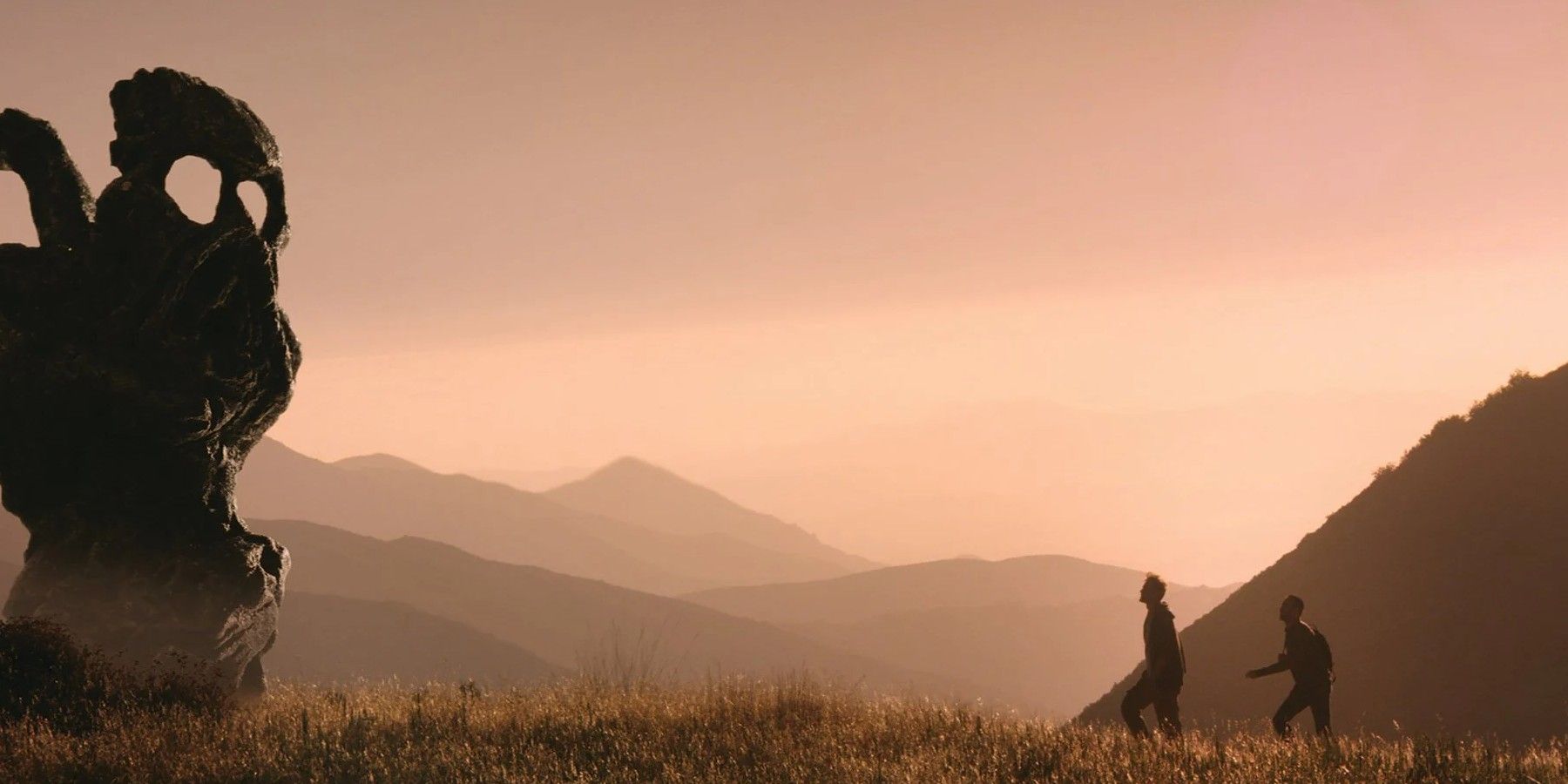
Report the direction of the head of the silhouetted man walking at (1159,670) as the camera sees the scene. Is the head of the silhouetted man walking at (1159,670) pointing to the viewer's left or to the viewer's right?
to the viewer's left

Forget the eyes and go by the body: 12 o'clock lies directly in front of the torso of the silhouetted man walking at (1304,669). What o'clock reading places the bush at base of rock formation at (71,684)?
The bush at base of rock formation is roughly at 11 o'clock from the silhouetted man walking.

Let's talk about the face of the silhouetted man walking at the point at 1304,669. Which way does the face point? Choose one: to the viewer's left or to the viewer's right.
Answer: to the viewer's left

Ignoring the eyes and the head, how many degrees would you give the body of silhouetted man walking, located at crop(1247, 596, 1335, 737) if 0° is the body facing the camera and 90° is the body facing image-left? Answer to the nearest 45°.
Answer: approximately 90°

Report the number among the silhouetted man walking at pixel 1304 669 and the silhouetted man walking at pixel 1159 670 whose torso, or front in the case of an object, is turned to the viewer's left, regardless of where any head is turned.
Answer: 2

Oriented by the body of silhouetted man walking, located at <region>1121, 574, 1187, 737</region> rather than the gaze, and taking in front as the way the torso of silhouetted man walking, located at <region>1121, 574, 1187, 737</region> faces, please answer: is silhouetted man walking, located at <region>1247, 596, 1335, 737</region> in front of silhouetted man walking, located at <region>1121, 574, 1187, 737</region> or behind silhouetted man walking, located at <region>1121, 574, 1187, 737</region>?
behind

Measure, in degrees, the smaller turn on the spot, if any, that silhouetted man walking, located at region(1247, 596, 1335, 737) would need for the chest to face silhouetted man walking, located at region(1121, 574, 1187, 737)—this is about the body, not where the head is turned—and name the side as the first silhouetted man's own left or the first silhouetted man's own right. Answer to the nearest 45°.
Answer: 0° — they already face them

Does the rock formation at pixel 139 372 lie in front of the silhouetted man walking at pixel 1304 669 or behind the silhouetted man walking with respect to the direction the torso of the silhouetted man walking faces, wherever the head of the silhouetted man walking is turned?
in front

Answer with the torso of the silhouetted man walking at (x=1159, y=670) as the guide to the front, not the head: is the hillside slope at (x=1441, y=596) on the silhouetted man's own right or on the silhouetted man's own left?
on the silhouetted man's own right

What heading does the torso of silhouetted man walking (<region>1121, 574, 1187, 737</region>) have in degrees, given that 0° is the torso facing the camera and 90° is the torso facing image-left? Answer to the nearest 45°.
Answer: approximately 90°

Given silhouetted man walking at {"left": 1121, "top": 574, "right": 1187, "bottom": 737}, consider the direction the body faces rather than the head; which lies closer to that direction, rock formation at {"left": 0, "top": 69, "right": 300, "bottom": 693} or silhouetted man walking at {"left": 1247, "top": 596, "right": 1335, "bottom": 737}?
the rock formation

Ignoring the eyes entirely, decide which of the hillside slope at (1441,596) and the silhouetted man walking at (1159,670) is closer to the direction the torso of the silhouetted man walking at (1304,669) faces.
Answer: the silhouetted man walking

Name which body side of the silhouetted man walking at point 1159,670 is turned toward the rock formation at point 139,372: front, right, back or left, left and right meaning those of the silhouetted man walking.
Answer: front

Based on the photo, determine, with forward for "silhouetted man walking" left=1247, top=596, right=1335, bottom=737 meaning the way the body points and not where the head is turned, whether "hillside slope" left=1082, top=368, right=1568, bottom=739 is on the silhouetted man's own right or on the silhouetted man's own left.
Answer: on the silhouetted man's own right
